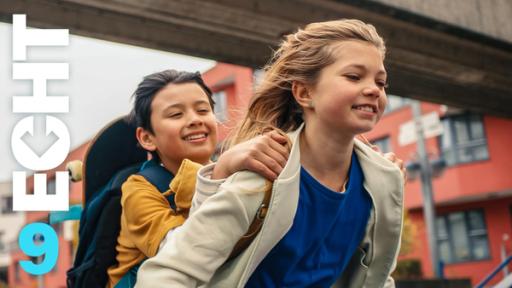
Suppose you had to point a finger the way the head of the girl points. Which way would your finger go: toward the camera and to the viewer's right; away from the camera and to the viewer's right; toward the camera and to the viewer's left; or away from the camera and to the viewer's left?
toward the camera and to the viewer's right

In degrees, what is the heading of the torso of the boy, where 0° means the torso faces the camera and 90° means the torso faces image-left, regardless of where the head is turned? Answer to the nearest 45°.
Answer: approximately 315°

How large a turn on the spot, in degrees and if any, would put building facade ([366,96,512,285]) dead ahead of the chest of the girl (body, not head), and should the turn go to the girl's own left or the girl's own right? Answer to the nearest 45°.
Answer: approximately 135° to the girl's own left

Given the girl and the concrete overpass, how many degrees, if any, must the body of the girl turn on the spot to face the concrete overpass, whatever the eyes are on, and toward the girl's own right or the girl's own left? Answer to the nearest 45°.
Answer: approximately 135° to the girl's own left

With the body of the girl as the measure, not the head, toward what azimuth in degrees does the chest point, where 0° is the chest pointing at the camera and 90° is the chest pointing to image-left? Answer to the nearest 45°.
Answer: approximately 315°

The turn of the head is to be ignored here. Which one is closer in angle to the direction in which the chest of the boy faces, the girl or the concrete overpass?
the girl

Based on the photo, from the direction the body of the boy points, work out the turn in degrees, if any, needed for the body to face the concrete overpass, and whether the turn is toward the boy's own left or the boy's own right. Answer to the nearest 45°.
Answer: approximately 135° to the boy's own left

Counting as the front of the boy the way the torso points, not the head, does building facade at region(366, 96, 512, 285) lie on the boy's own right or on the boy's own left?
on the boy's own left

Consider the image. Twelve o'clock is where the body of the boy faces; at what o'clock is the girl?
The girl is roughly at 12 o'clock from the boy.
